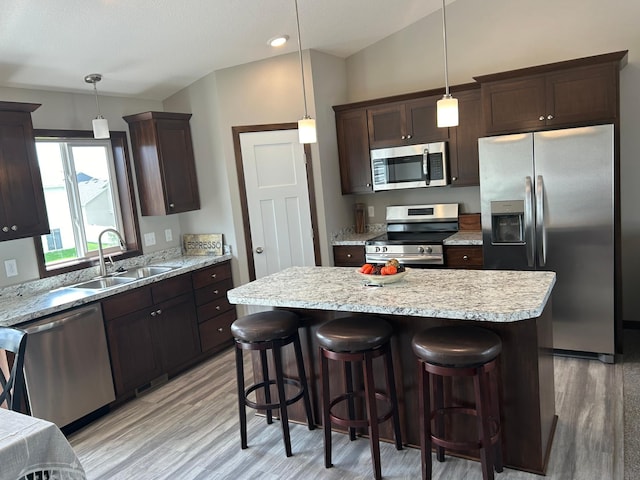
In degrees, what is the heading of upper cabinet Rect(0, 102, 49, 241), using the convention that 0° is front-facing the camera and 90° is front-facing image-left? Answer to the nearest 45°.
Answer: approximately 315°

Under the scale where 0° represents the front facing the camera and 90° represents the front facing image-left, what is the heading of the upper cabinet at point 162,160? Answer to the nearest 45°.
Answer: approximately 315°

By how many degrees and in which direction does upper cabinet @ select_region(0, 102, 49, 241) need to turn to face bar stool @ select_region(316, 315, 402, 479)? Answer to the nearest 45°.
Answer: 0° — it already faces it

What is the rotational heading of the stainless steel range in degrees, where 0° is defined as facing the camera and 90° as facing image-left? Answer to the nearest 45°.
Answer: approximately 0°

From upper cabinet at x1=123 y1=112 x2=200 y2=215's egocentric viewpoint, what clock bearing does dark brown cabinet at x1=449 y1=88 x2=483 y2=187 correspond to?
The dark brown cabinet is roughly at 11 o'clock from the upper cabinet.

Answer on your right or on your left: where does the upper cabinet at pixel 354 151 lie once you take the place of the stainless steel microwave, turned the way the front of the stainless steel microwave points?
on your right

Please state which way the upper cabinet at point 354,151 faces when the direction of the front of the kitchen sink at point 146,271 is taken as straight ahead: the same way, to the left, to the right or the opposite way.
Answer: to the right

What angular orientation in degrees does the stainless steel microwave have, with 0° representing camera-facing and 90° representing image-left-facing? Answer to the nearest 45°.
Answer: approximately 0°
